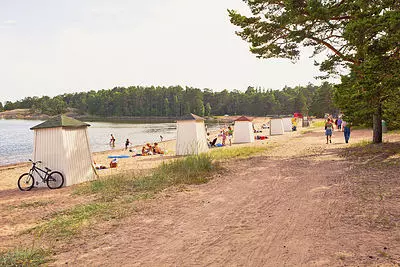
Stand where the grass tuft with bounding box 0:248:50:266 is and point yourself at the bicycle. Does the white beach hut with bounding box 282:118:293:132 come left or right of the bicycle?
right

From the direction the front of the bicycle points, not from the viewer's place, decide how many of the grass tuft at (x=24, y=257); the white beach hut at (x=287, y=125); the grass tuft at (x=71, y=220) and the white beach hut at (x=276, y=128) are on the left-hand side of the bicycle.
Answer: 2

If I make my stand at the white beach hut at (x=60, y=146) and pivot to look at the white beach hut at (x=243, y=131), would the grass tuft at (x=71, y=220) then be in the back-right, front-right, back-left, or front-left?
back-right

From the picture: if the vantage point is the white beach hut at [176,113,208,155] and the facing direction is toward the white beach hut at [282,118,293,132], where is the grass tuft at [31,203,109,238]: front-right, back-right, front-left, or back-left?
back-right
